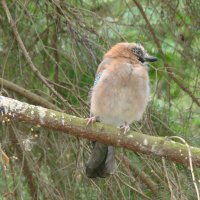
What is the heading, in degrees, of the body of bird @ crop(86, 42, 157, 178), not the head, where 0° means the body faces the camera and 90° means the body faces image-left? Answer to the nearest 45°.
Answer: approximately 315°
